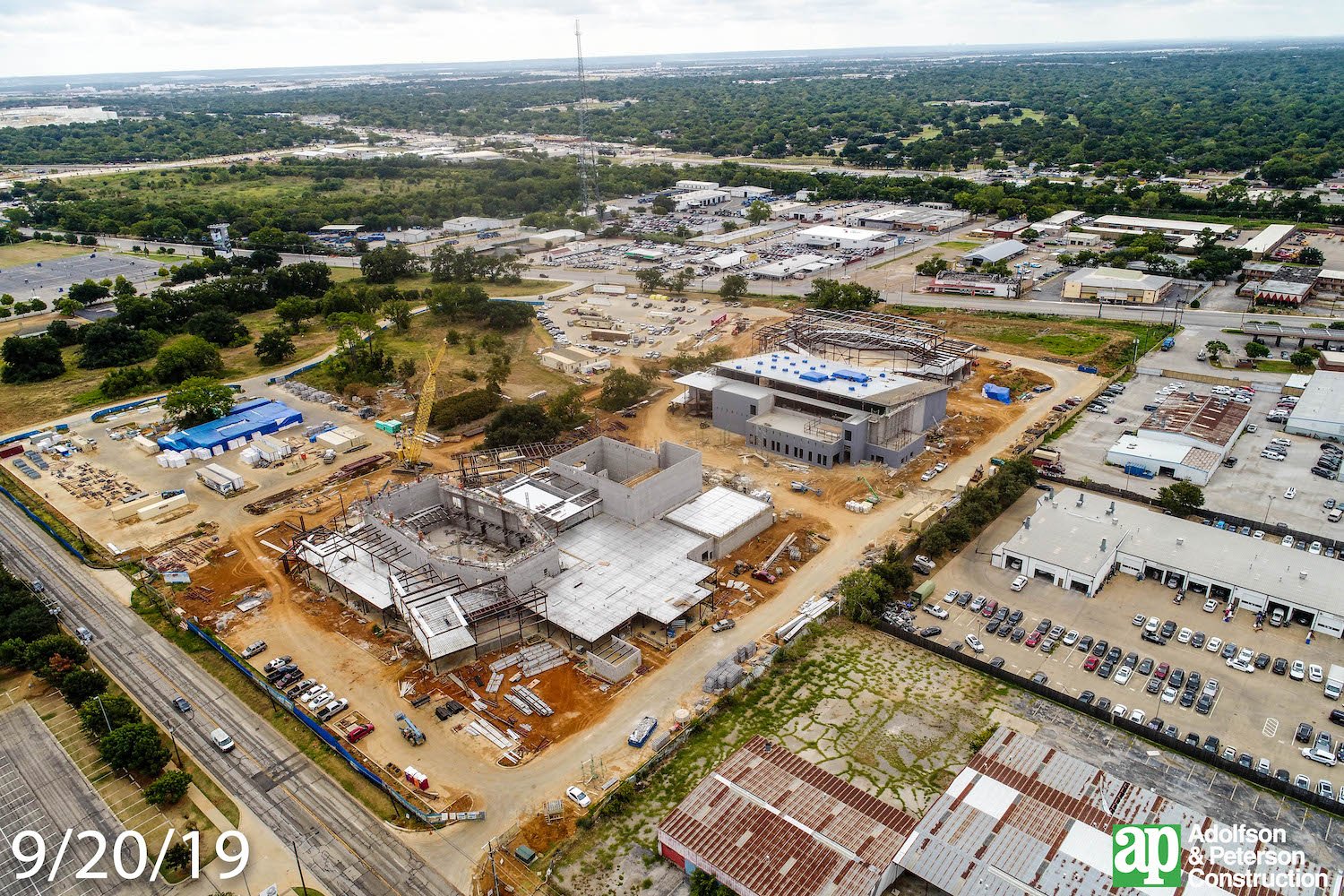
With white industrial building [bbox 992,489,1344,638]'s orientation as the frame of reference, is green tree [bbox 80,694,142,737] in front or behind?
in front

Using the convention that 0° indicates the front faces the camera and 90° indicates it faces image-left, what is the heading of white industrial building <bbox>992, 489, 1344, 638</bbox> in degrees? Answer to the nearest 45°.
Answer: approximately 45°

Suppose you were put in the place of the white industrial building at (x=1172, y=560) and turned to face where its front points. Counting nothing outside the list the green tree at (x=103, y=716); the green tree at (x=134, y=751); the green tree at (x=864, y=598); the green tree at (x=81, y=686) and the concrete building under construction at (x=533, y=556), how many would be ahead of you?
5

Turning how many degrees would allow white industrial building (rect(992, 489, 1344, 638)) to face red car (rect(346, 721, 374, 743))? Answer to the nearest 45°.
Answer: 0° — it already faces it

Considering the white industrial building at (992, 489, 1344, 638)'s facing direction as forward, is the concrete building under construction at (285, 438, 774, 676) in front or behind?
in front

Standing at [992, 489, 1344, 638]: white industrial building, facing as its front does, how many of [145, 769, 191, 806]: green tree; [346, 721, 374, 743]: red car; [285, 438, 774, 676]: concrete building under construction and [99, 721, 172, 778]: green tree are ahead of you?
4

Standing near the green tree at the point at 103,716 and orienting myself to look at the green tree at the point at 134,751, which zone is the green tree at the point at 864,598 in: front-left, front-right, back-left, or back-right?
front-left

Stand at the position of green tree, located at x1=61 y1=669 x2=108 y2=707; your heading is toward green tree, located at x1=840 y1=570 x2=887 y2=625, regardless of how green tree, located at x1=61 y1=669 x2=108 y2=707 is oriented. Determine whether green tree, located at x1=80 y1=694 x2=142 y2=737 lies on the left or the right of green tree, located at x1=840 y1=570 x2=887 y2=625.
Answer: right

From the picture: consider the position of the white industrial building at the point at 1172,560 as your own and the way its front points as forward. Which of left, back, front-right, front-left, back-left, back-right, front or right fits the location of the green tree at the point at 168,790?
front

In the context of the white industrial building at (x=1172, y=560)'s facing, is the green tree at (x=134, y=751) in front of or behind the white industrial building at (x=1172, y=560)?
in front

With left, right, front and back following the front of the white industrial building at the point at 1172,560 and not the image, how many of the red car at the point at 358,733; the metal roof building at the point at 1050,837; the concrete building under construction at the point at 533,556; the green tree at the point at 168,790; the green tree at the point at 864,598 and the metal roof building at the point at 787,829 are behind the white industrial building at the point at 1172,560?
0
